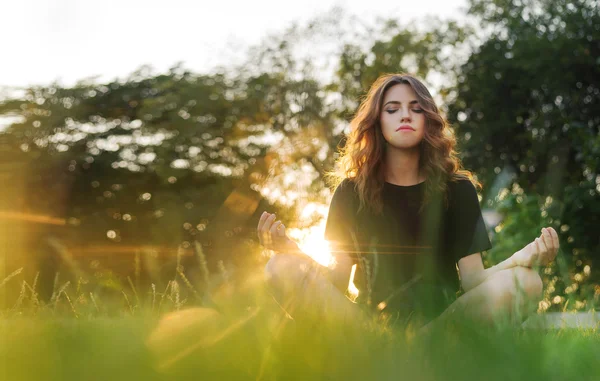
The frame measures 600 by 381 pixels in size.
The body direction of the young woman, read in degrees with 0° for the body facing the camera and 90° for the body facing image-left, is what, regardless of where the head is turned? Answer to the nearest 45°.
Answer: approximately 0°
